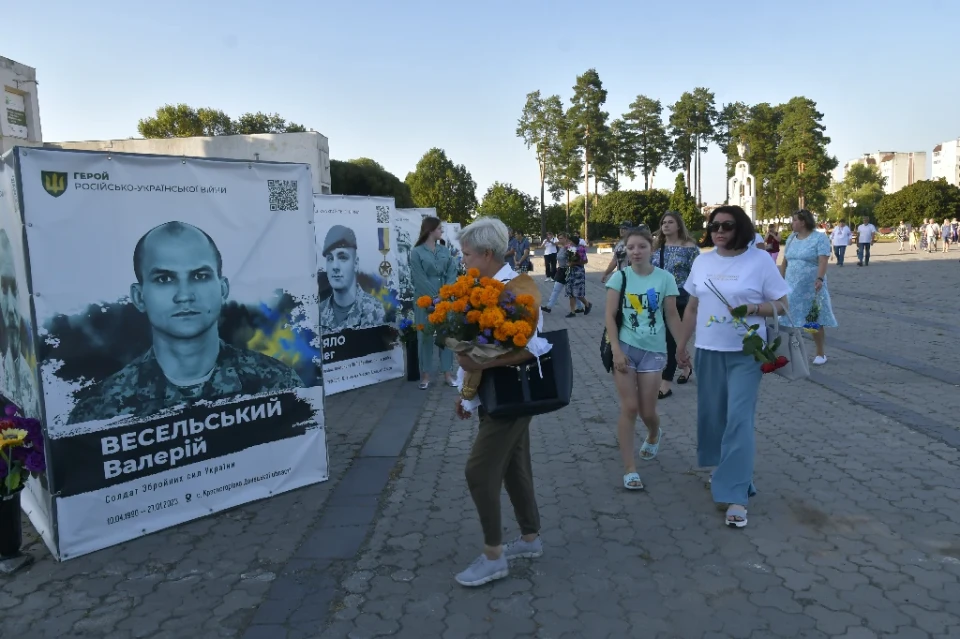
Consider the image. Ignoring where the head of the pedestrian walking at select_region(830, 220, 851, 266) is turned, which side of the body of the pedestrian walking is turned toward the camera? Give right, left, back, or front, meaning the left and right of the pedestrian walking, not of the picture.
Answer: front

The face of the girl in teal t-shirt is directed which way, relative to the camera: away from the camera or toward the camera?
toward the camera

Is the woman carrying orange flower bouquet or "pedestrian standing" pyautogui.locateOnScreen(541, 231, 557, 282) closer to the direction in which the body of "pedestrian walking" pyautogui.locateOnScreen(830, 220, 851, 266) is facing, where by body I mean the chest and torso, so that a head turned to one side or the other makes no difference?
the woman carrying orange flower bouquet

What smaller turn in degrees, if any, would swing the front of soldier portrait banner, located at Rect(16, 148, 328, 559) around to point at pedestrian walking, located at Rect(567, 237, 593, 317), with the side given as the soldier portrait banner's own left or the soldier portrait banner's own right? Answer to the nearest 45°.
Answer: approximately 90° to the soldier portrait banner's own left

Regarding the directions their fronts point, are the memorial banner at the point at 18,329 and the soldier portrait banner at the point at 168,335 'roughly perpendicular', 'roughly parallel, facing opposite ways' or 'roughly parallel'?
roughly perpendicular

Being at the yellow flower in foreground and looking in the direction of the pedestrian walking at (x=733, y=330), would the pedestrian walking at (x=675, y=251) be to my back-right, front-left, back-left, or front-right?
front-left

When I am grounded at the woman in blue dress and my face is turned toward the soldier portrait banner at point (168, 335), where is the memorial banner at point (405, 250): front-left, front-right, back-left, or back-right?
front-right

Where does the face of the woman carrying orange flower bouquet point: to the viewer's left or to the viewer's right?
to the viewer's left

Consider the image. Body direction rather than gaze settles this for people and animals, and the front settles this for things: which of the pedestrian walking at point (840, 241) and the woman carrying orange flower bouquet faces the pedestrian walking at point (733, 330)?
the pedestrian walking at point (840, 241)

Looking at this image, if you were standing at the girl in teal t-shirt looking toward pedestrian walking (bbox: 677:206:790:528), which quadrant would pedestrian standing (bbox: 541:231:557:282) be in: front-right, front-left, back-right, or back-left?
back-left

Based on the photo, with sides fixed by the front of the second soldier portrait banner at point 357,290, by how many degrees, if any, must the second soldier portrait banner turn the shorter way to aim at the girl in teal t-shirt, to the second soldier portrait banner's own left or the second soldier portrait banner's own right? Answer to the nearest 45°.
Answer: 0° — it already faces them

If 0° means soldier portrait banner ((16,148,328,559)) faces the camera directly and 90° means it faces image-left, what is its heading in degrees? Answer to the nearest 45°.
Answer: approximately 315°

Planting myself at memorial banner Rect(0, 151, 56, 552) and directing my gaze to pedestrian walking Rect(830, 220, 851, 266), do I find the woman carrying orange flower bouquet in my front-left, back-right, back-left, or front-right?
front-right
